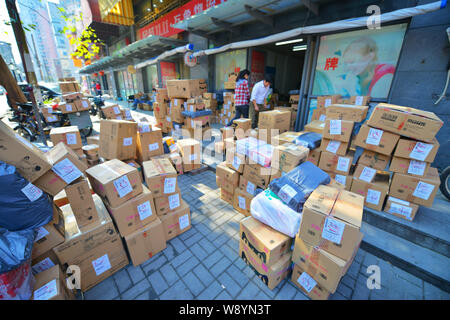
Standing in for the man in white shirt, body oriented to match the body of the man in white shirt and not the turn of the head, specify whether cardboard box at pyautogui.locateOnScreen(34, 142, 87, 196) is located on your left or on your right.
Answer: on your right

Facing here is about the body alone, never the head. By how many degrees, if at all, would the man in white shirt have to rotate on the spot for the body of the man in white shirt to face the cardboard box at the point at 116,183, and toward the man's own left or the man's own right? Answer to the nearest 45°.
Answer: approximately 45° to the man's own right

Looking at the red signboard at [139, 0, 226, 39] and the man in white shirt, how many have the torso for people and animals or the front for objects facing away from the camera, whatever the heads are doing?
0

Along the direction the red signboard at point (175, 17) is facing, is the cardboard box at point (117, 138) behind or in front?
in front

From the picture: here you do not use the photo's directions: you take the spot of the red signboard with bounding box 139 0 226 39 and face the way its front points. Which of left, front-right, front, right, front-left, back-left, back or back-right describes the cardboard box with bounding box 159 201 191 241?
front-left

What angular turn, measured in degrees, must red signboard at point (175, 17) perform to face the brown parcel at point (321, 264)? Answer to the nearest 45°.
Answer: approximately 45° to its left

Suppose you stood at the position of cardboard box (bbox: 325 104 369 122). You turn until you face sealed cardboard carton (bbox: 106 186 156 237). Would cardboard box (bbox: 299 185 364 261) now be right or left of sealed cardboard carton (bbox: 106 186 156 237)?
left
